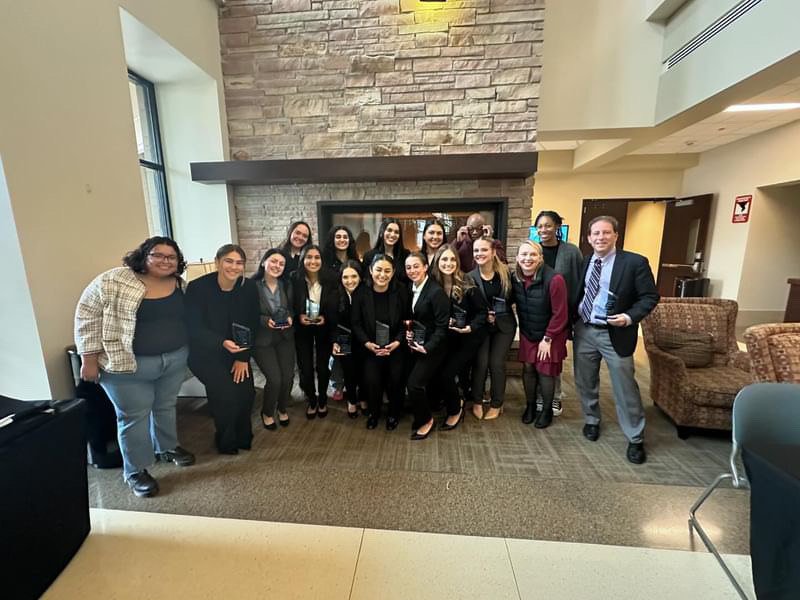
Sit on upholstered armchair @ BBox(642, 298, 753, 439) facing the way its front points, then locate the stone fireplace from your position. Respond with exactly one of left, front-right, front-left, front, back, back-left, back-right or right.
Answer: back-right

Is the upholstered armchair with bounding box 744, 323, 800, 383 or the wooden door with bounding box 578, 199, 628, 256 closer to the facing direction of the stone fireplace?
the upholstered armchair

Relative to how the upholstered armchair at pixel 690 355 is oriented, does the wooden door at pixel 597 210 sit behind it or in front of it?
behind

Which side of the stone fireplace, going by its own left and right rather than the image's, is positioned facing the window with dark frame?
right

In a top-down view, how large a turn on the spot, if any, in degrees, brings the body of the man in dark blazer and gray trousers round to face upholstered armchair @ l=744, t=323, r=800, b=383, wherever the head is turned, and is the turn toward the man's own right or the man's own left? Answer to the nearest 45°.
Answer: approximately 135° to the man's own left

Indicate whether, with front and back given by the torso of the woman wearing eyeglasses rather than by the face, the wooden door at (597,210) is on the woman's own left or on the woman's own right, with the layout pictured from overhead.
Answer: on the woman's own left

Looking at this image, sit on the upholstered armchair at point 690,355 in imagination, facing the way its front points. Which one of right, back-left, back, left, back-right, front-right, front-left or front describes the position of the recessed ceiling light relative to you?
back-left
